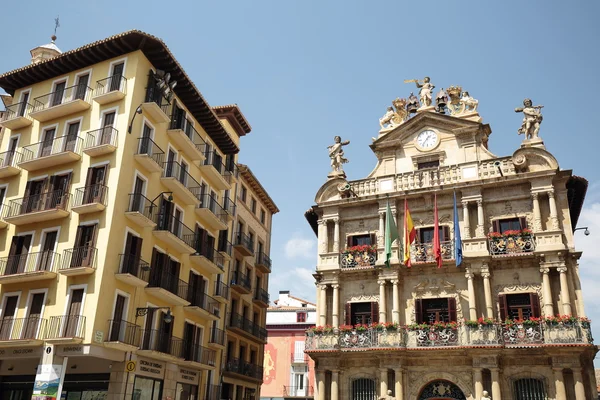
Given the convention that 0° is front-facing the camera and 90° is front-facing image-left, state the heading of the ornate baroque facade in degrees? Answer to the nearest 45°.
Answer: approximately 0°

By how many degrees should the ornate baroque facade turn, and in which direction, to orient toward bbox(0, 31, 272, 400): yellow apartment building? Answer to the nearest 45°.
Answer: approximately 45° to its right

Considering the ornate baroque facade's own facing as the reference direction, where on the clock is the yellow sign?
The yellow sign is roughly at 2 o'clock from the ornate baroque facade.
